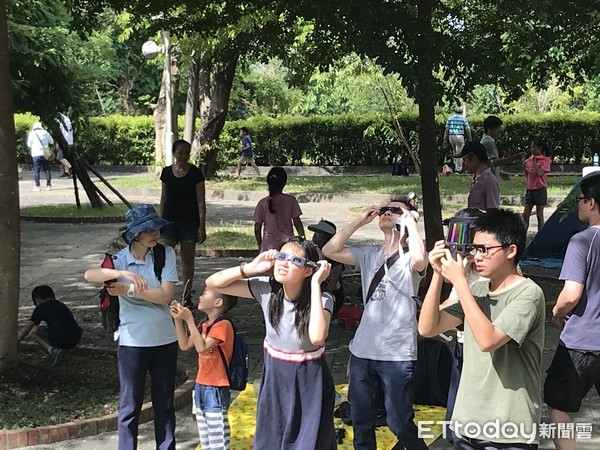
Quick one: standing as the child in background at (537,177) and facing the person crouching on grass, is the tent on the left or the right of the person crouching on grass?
left

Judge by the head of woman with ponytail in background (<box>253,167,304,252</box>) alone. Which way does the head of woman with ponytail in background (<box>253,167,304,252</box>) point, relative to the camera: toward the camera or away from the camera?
away from the camera

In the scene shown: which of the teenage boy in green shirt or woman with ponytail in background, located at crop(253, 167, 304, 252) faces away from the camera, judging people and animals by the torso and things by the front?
the woman with ponytail in background

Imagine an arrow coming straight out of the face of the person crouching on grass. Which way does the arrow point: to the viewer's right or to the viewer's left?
to the viewer's left

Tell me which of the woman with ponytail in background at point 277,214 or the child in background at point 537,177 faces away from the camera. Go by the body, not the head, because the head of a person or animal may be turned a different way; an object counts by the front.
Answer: the woman with ponytail in background at point 277,214

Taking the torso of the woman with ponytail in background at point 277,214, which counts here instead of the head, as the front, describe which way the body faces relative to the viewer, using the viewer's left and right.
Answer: facing away from the viewer

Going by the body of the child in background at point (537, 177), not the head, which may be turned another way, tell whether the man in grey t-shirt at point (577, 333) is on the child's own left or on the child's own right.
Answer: on the child's own left

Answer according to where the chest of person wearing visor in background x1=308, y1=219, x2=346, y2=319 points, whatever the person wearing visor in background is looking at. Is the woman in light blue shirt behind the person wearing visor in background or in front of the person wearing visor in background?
in front

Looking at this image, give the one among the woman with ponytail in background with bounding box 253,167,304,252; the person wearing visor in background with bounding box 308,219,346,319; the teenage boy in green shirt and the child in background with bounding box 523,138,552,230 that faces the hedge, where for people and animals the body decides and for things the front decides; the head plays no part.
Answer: the woman with ponytail in background with bounding box 253,167,304,252

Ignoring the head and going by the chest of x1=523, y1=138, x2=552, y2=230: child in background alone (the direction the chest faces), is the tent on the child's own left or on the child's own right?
on the child's own left

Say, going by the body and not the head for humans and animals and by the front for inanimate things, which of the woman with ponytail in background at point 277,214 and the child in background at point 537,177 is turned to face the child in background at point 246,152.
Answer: the woman with ponytail in background at point 277,214

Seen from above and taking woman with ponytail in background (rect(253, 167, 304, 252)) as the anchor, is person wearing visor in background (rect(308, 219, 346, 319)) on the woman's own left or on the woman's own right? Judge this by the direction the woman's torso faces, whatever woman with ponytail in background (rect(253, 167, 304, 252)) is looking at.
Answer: on the woman's own right

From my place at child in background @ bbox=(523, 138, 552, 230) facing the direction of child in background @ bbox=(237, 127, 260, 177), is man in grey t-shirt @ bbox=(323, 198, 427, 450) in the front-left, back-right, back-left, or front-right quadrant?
back-left

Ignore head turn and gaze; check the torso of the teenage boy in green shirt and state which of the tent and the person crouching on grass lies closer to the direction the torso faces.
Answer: the person crouching on grass

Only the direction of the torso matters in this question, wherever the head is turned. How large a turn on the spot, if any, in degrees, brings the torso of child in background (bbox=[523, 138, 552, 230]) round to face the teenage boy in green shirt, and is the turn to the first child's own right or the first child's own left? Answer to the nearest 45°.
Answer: approximately 45° to the first child's own left
